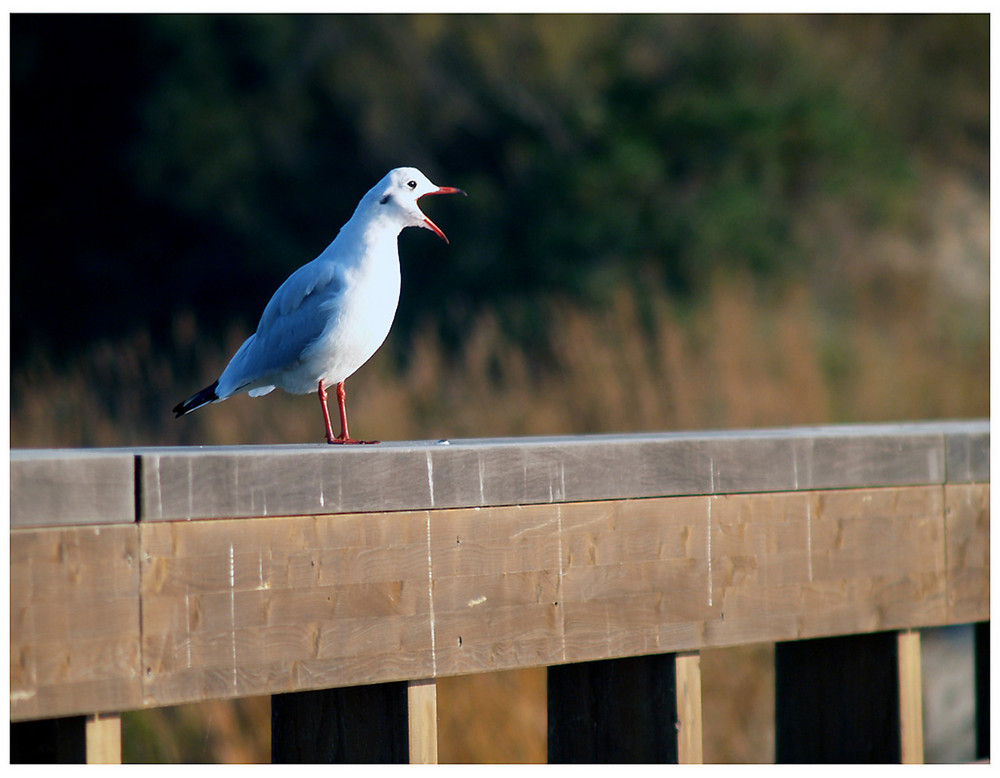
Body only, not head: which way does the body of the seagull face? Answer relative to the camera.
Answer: to the viewer's right
